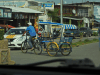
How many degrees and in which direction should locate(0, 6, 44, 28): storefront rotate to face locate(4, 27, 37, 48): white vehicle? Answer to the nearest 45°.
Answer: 0° — it already faces it
